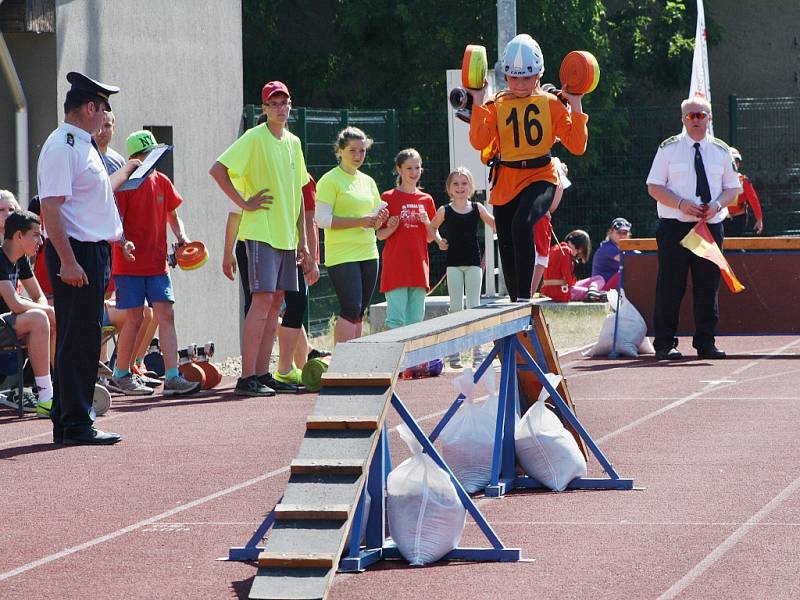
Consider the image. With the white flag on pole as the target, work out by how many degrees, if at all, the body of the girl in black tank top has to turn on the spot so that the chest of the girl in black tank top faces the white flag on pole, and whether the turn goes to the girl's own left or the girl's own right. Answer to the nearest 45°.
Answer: approximately 135° to the girl's own left

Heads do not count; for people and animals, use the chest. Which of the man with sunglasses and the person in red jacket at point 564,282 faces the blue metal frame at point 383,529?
the man with sunglasses

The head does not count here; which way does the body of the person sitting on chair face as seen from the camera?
to the viewer's right

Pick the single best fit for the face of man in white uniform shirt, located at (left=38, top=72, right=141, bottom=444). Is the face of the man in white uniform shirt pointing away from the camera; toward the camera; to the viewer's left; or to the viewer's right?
to the viewer's right

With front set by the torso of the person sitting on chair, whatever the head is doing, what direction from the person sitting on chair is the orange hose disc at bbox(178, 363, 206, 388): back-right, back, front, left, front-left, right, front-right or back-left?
front-left
